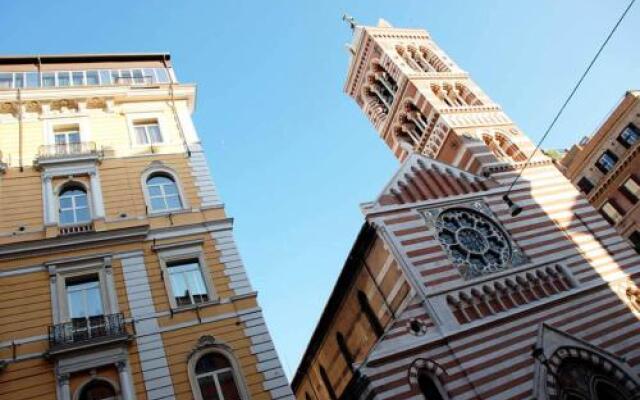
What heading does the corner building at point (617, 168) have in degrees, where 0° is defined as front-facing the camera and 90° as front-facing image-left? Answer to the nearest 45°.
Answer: approximately 45°

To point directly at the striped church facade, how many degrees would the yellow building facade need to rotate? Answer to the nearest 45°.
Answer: approximately 90° to its left

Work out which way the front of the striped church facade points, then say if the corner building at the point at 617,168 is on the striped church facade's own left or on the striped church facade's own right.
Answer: on the striped church facade's own left

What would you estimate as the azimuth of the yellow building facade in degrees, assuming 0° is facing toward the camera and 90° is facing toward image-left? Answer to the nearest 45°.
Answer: approximately 0°

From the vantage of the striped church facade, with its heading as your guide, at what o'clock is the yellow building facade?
The yellow building facade is roughly at 3 o'clock from the striped church facade.

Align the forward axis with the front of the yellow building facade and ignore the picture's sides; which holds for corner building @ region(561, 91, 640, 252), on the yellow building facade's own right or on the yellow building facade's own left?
on the yellow building facade's own left

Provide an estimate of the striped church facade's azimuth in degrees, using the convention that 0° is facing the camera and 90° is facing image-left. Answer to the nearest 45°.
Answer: approximately 315°
